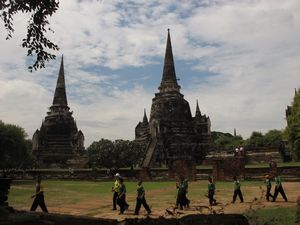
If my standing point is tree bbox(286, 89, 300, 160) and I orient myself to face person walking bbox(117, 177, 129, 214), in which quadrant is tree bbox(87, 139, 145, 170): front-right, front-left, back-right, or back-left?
front-right

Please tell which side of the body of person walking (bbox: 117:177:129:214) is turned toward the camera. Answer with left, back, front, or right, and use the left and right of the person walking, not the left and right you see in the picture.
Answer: left

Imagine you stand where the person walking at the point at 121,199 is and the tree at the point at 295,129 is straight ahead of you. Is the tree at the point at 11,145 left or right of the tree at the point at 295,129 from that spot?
left

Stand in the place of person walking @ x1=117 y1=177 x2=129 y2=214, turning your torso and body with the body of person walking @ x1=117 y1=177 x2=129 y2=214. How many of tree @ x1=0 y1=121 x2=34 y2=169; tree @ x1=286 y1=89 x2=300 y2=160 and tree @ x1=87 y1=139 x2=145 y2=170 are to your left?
0

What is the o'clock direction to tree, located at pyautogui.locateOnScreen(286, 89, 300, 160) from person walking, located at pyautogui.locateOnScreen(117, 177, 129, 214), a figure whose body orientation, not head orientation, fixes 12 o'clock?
The tree is roughly at 4 o'clock from the person walking.

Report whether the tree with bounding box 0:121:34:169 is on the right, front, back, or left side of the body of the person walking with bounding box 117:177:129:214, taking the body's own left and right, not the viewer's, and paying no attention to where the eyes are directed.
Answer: right

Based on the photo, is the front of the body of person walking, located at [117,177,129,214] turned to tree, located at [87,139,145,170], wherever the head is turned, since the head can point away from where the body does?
no
